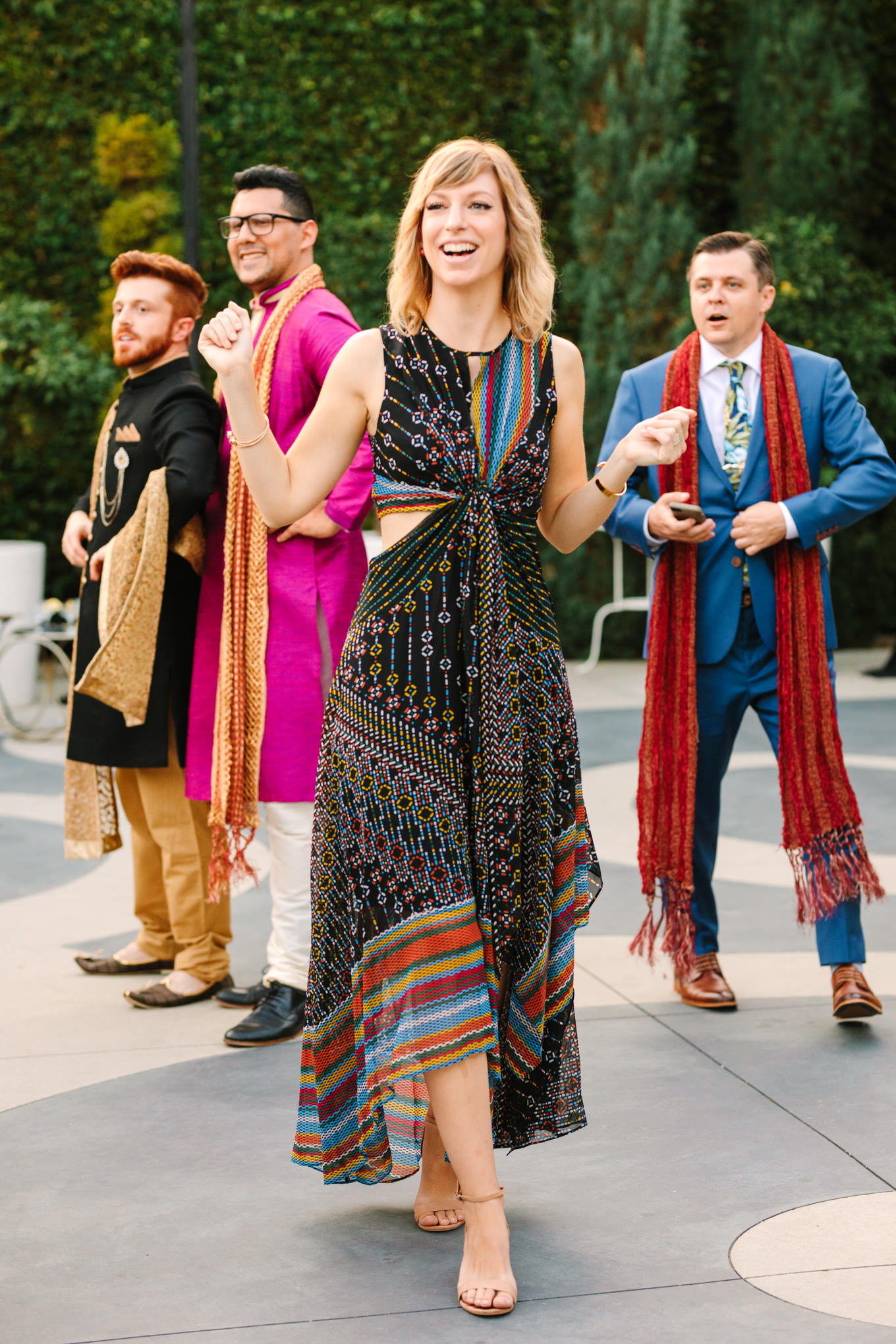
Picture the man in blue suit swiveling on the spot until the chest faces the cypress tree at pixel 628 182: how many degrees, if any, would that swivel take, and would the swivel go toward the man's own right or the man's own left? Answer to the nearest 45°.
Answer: approximately 180°

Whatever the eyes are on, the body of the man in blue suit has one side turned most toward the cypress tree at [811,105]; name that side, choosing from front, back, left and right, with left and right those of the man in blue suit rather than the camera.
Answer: back

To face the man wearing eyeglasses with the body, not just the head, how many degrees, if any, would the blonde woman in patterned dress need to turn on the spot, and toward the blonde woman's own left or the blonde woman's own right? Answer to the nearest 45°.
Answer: approximately 180°

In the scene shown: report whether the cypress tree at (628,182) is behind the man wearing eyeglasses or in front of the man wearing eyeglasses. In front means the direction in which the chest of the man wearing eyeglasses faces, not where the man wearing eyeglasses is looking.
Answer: behind

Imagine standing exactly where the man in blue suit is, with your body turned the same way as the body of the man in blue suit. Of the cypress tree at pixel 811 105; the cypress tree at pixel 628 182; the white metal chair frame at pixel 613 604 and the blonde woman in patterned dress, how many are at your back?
3

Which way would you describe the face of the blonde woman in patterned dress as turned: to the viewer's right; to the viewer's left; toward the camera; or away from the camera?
toward the camera

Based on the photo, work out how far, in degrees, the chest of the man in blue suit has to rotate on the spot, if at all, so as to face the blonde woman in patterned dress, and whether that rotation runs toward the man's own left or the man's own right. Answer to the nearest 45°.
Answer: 0° — they already face them

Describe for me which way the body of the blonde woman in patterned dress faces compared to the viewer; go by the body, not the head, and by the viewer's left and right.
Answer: facing the viewer

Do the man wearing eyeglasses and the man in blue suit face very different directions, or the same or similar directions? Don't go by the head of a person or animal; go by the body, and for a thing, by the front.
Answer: same or similar directions

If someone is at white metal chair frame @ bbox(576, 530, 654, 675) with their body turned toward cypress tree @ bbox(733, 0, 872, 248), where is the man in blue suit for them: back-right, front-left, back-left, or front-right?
back-right

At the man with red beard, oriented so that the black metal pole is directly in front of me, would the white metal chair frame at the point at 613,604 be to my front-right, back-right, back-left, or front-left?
front-right

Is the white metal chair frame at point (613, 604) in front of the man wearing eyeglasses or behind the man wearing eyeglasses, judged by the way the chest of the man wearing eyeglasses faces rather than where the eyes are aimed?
behind

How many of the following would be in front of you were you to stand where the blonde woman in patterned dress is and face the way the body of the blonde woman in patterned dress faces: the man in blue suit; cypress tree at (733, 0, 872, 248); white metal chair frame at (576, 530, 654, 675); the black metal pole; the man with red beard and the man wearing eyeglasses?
0

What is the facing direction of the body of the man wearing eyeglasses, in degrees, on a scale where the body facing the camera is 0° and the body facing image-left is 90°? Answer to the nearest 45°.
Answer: approximately 45°

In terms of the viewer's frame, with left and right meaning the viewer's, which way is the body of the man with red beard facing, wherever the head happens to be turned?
facing the viewer and to the left of the viewer

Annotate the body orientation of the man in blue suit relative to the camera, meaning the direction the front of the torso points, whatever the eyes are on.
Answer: toward the camera

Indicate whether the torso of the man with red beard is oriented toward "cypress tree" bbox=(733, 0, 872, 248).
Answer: no

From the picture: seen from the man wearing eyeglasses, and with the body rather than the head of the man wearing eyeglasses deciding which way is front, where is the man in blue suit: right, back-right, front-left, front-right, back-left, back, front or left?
back-left

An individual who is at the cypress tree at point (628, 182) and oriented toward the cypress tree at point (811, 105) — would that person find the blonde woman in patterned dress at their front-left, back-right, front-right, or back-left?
back-right

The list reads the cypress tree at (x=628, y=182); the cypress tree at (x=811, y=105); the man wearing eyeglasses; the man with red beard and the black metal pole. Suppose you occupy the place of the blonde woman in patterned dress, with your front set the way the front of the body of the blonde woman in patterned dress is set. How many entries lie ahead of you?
0
